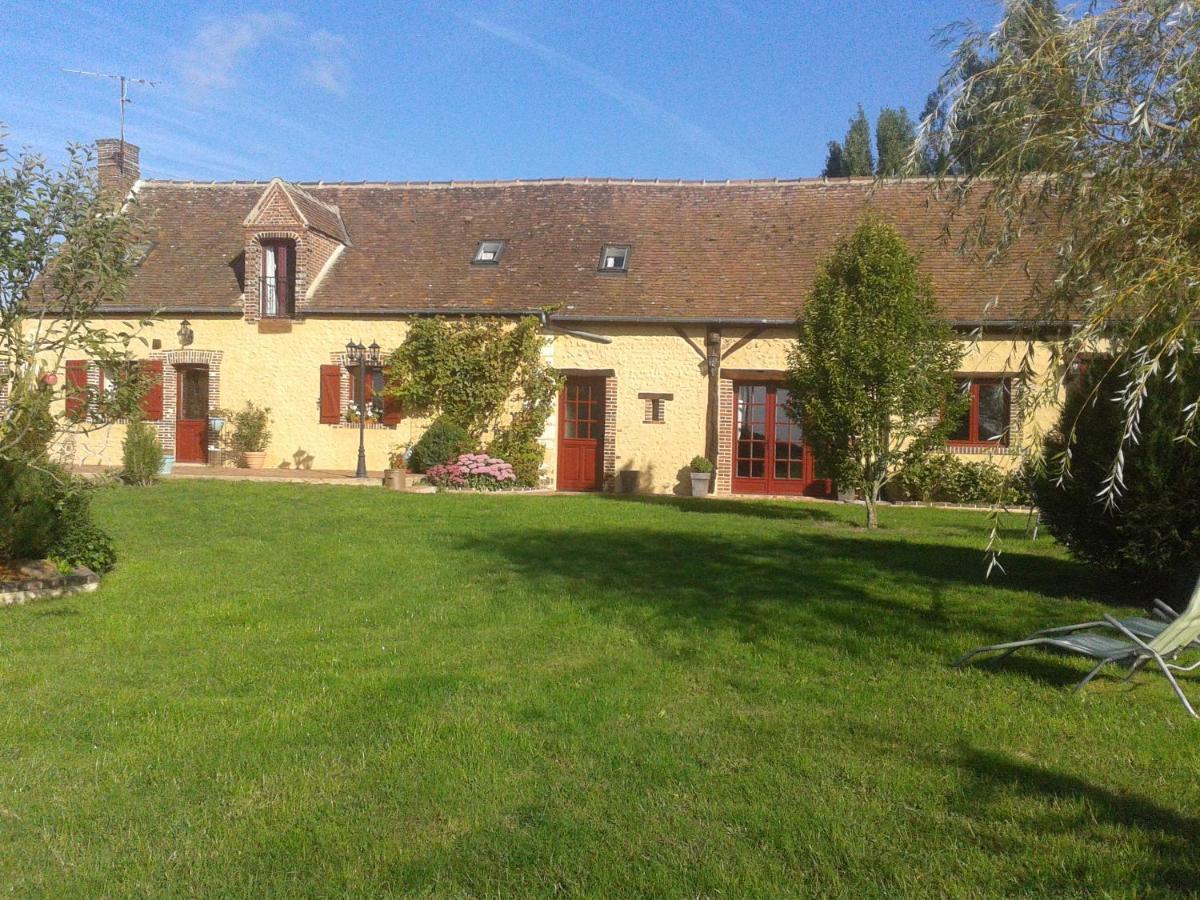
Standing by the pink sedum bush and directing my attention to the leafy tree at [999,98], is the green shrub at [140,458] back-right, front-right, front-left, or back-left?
back-right

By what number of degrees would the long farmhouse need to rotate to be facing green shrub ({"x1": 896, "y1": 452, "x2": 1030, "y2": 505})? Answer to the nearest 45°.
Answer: approximately 45° to its left

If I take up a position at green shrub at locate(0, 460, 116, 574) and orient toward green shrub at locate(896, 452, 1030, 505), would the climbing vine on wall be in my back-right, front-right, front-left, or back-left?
front-left

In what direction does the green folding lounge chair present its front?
to the viewer's left

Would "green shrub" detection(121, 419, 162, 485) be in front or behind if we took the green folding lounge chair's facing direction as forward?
in front

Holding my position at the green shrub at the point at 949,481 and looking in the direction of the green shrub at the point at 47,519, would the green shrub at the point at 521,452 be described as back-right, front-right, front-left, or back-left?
front-right

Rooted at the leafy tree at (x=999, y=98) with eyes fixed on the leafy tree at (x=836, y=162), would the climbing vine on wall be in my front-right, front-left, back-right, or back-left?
front-left

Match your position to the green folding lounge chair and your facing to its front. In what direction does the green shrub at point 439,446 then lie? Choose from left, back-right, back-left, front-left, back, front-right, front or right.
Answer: front-right

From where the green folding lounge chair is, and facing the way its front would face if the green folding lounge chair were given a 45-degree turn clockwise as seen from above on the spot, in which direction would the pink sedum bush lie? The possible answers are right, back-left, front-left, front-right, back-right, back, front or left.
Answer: front

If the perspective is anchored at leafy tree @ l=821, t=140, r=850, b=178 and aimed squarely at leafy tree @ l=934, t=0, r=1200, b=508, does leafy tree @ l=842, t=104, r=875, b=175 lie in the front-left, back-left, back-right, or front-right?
front-left

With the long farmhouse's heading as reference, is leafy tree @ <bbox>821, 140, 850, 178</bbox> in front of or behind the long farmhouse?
behind

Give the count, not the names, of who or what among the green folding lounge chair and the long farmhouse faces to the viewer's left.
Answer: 1

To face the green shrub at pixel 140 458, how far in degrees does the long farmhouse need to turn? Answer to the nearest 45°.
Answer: approximately 90° to its right

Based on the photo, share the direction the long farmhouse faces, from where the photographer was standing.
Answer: facing the viewer

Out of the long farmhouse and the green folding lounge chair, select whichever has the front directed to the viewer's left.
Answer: the green folding lounge chair

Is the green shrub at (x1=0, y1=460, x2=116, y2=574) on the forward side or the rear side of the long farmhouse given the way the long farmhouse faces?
on the forward side

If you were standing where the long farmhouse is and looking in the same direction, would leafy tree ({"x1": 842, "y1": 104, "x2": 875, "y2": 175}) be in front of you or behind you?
behind

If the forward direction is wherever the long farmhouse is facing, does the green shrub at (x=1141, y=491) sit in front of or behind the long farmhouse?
in front

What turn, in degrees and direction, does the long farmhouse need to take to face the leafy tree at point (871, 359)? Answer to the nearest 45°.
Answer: approximately 45° to its left

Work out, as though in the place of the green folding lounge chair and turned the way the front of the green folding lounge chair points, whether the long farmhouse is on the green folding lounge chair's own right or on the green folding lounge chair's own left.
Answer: on the green folding lounge chair's own right
